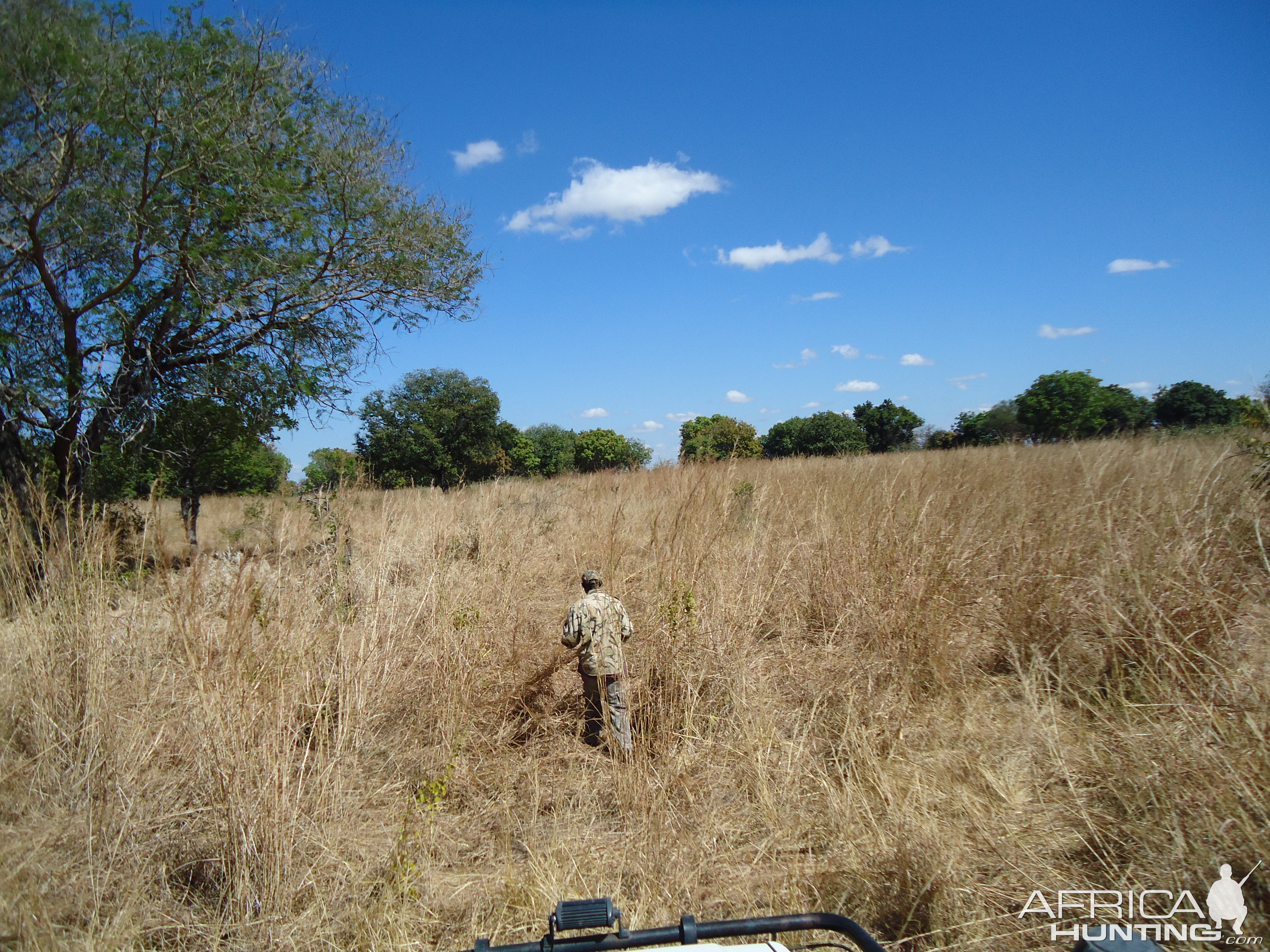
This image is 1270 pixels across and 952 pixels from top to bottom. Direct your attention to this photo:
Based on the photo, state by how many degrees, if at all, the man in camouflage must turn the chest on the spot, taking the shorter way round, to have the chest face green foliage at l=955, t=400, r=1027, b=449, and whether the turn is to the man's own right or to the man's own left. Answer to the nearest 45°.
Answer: approximately 45° to the man's own right

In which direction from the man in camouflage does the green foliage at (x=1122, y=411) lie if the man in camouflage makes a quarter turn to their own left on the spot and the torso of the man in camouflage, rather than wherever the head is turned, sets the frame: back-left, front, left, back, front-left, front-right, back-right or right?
back-right

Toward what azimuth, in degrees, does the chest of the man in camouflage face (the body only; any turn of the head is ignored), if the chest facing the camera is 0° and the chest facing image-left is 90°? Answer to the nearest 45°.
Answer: approximately 180°

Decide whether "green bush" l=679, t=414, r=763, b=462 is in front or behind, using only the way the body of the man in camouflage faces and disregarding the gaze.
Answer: in front

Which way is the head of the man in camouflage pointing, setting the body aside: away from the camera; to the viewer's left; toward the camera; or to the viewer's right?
away from the camera

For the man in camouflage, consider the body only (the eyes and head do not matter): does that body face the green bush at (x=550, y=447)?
yes

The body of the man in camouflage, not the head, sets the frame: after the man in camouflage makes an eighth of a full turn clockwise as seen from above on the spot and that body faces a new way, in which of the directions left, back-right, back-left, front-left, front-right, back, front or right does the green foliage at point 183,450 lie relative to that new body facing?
left

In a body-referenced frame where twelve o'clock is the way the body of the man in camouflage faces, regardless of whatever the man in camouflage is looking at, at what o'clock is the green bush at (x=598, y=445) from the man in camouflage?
The green bush is roughly at 12 o'clock from the man in camouflage.
